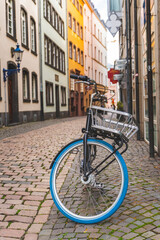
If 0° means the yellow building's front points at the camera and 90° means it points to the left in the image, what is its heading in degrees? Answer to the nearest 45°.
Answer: approximately 315°

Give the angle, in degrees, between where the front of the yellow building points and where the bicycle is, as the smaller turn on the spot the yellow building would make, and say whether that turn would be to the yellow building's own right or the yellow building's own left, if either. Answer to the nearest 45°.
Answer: approximately 45° to the yellow building's own right
